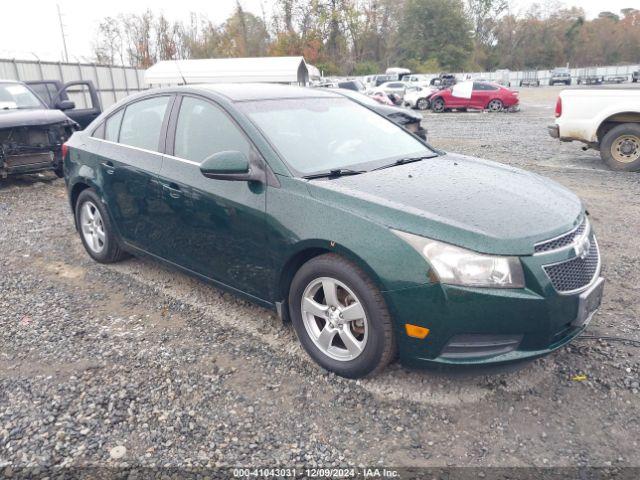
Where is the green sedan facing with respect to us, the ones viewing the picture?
facing the viewer and to the right of the viewer

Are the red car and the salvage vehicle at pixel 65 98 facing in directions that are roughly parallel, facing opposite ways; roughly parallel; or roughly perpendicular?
roughly perpendicular

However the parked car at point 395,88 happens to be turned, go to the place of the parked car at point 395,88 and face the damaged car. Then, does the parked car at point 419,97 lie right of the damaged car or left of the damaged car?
left

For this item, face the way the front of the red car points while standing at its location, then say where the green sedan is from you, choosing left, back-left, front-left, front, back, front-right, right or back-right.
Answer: left

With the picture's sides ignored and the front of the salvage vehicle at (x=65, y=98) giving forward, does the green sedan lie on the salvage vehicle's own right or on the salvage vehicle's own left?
on the salvage vehicle's own left

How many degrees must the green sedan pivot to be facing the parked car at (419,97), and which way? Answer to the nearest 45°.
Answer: approximately 135° to its left

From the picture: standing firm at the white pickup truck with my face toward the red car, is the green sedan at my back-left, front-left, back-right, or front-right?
back-left

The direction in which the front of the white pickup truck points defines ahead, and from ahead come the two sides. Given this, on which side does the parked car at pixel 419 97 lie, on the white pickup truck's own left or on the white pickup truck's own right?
on the white pickup truck's own left

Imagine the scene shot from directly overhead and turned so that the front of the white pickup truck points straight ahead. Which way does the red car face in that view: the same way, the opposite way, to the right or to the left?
the opposite way

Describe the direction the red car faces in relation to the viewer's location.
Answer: facing to the left of the viewer

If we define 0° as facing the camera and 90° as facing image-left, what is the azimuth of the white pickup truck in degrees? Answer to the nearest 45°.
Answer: approximately 270°

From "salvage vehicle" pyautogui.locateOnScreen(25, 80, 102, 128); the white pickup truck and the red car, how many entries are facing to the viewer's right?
1

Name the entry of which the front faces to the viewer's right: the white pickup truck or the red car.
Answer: the white pickup truck

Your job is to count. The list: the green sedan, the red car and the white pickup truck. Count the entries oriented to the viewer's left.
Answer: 1
